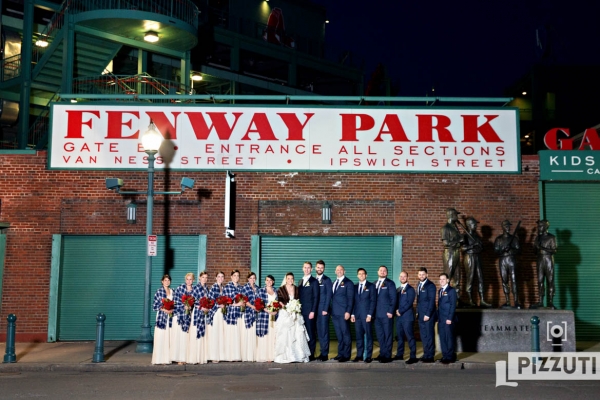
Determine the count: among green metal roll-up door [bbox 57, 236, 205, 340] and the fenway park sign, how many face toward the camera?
2

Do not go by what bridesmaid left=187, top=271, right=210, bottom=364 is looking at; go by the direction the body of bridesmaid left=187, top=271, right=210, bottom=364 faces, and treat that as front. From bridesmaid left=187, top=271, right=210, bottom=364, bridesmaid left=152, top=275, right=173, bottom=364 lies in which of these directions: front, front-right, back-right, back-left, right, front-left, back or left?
back-right

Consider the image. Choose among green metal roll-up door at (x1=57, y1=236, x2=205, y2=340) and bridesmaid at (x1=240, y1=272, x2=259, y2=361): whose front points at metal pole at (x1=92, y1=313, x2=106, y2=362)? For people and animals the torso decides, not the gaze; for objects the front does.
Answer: the green metal roll-up door

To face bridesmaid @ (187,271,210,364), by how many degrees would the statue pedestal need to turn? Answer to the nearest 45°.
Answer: approximately 45° to its right

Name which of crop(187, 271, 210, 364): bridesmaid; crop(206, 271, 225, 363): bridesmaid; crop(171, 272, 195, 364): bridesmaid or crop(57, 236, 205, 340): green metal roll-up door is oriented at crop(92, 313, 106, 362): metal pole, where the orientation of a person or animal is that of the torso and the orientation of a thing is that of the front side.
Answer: the green metal roll-up door

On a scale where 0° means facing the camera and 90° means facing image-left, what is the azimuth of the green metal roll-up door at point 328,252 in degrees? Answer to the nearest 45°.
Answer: approximately 0°

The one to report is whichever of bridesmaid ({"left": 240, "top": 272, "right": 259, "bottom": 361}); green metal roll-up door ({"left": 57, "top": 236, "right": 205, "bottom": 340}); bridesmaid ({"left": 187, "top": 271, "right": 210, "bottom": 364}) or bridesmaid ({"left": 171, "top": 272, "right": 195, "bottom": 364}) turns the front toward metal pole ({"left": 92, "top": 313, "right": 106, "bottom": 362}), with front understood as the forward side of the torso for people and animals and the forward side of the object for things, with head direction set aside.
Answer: the green metal roll-up door

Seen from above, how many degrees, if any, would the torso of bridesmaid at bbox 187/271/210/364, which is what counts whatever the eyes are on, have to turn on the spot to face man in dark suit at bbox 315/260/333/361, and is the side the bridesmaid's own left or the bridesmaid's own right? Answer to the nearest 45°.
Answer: approximately 45° to the bridesmaid's own left
